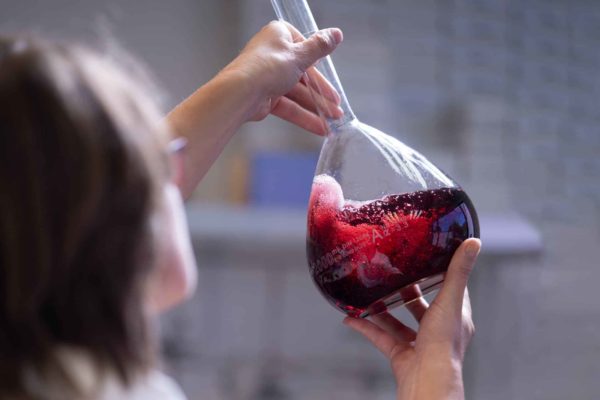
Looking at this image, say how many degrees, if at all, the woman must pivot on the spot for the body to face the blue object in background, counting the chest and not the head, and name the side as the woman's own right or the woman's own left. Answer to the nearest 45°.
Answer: approximately 45° to the woman's own left

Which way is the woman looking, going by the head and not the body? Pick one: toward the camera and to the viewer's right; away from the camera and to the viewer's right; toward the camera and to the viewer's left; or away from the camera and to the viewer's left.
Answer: away from the camera and to the viewer's right

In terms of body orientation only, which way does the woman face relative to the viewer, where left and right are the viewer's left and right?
facing away from the viewer and to the right of the viewer
